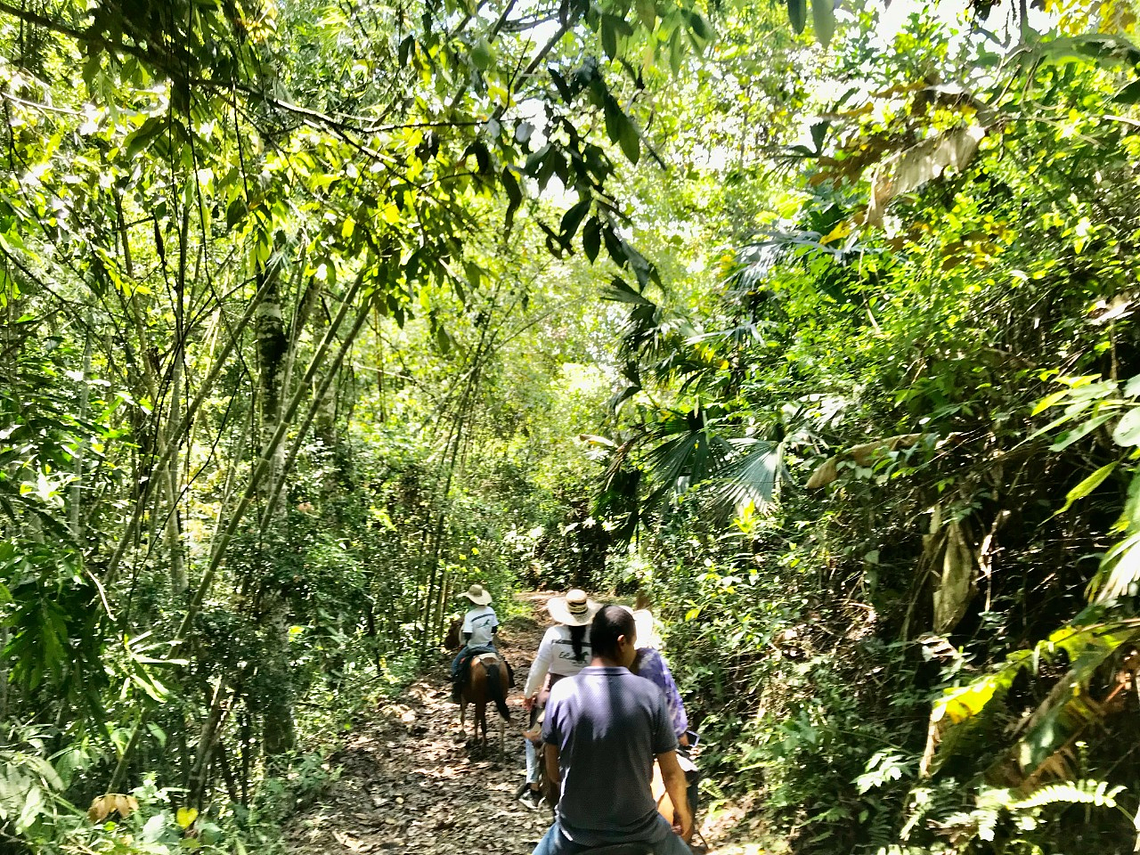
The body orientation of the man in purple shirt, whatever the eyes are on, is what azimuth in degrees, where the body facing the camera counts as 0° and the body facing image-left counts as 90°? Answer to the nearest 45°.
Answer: approximately 180°

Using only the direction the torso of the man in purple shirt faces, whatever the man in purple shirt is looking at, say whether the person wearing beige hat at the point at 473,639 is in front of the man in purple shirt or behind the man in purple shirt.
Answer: in front

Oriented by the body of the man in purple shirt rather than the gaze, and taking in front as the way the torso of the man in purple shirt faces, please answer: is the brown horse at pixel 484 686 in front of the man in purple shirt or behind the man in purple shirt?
in front

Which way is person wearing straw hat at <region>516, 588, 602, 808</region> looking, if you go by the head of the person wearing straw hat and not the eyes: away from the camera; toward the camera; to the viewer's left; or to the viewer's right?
away from the camera
